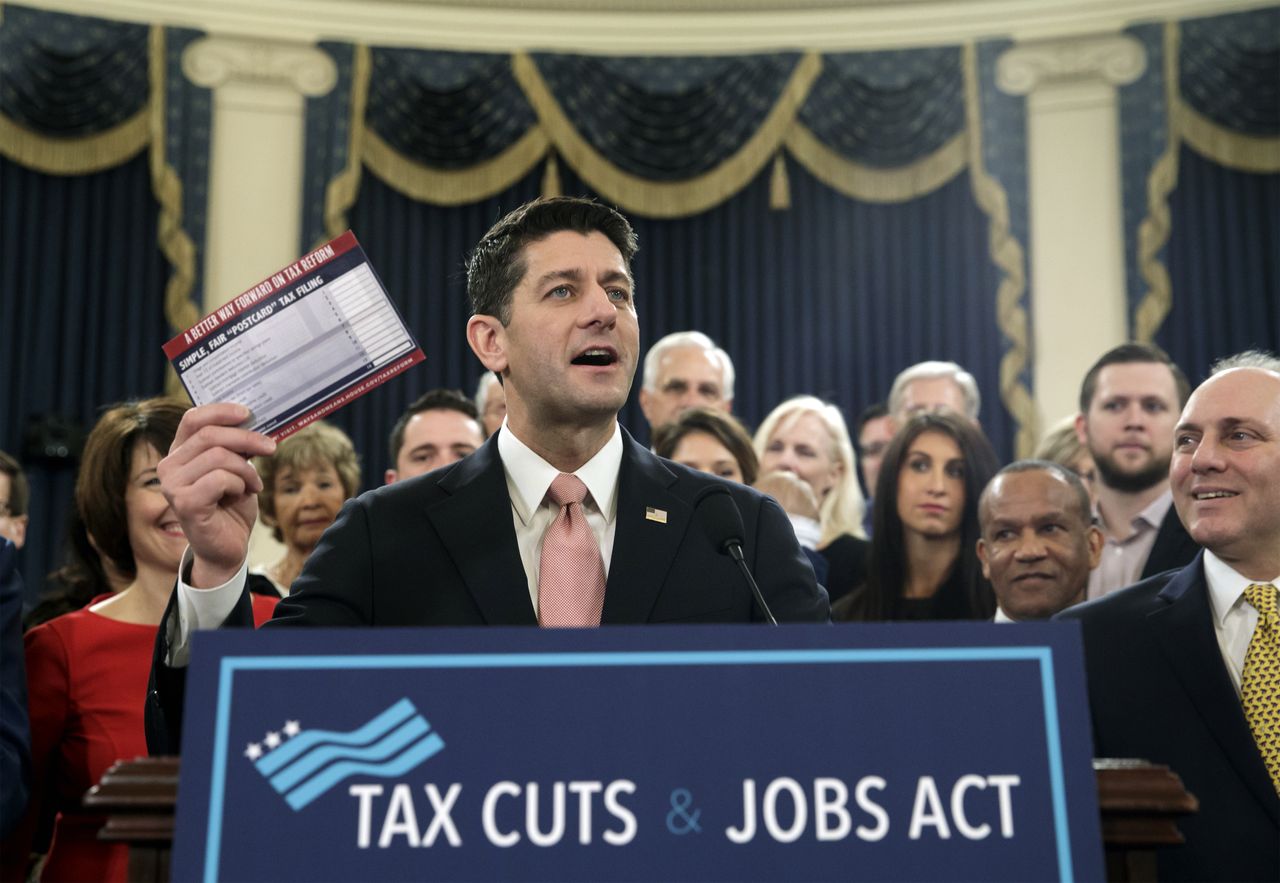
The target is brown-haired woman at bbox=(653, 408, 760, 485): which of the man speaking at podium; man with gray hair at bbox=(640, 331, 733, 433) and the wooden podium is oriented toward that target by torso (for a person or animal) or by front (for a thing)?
the man with gray hair

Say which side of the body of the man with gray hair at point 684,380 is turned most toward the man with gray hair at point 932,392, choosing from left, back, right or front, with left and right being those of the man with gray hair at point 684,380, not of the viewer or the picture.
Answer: left

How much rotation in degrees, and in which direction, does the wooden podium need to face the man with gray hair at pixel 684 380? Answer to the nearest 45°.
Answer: approximately 180°

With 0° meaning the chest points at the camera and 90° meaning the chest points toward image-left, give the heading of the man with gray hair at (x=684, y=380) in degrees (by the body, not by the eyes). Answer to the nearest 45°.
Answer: approximately 0°

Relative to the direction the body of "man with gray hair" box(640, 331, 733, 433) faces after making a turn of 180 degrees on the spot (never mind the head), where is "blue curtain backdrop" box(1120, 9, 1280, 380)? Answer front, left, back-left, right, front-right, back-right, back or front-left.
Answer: front-right

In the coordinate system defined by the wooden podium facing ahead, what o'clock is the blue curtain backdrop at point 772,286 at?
The blue curtain backdrop is roughly at 6 o'clock from the wooden podium.

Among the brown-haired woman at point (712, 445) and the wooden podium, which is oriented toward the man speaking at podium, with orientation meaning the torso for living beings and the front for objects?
the brown-haired woman

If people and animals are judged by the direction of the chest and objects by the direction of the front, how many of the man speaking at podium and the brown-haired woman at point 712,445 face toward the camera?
2

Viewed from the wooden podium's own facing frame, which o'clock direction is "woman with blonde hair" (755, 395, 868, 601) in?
The woman with blonde hair is roughly at 6 o'clock from the wooden podium.

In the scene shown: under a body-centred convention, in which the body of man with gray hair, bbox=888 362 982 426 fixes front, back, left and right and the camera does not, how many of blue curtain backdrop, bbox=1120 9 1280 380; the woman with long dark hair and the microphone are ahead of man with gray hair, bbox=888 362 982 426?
2

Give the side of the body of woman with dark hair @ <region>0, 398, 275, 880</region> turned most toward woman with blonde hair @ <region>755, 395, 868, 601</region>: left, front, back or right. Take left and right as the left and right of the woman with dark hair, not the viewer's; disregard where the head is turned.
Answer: left

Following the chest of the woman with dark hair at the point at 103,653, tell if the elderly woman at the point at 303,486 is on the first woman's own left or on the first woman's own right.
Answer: on the first woman's own left

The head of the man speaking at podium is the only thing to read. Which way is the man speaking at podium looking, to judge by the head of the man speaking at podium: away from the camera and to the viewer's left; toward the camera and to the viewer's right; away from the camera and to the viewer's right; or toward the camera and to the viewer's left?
toward the camera and to the viewer's right

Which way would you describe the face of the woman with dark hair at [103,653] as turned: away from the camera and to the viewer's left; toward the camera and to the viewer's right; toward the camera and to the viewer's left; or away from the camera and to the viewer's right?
toward the camera and to the viewer's right
